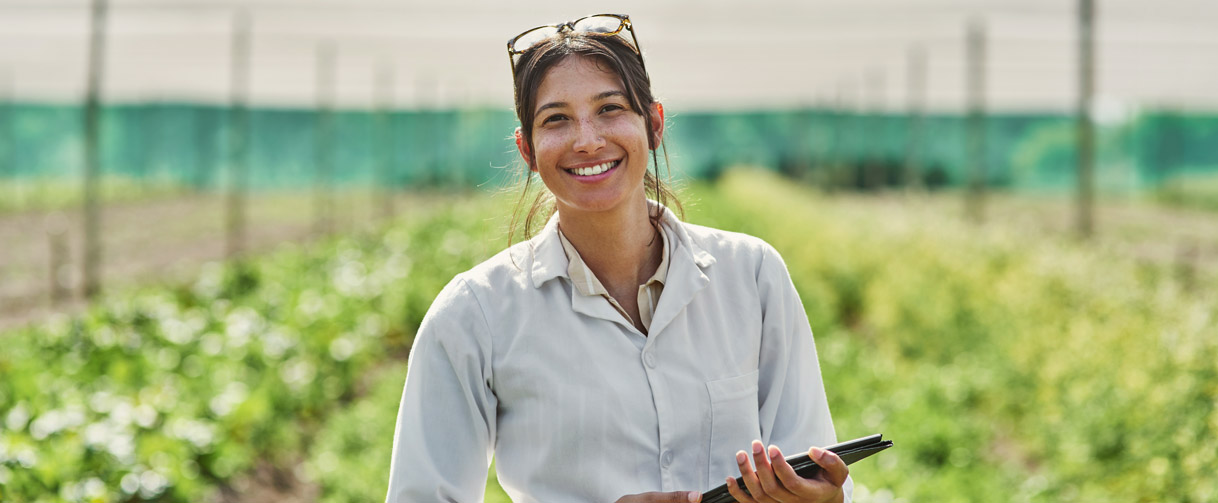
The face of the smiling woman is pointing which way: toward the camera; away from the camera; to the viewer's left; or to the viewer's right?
toward the camera

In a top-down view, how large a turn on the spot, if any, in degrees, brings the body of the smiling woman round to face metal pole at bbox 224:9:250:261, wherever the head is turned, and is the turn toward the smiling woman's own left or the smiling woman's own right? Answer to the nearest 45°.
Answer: approximately 180°

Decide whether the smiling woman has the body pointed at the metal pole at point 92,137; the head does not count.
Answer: no

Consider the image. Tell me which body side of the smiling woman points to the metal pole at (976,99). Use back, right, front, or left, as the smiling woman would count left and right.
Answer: back

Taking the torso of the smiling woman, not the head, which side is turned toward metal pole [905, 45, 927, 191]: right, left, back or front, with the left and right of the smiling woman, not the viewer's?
back

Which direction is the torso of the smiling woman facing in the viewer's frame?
toward the camera

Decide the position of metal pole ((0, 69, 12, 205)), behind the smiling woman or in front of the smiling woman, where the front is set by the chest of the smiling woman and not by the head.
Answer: behind

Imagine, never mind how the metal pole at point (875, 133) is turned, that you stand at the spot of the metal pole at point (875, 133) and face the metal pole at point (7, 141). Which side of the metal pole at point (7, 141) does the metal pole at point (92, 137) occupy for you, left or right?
left

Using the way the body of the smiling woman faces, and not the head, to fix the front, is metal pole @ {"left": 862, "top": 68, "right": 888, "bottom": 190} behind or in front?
behind

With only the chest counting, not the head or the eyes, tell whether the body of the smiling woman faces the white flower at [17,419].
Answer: no

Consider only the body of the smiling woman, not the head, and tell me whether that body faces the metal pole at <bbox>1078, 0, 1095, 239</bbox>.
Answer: no
